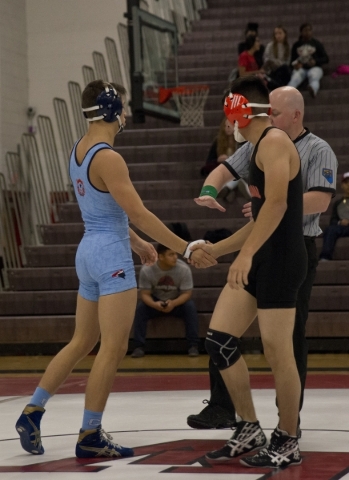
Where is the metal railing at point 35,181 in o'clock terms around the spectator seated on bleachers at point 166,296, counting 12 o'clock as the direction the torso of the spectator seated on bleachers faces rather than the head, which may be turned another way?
The metal railing is roughly at 5 o'clock from the spectator seated on bleachers.

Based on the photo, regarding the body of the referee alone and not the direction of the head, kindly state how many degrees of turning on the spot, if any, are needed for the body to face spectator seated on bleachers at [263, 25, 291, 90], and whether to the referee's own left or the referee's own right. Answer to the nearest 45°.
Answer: approximately 135° to the referee's own right

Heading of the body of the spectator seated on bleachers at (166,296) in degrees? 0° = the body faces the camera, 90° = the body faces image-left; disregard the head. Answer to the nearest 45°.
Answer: approximately 0°

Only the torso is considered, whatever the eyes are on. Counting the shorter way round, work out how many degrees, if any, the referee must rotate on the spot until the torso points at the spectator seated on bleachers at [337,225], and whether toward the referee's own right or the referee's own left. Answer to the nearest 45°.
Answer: approximately 135° to the referee's own right

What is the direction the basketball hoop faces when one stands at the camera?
facing to the right of the viewer

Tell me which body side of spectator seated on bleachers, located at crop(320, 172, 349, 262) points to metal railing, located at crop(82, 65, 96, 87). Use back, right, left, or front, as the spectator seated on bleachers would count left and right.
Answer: right

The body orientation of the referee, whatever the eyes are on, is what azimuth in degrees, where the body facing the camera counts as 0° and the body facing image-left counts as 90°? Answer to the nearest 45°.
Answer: approximately 45°

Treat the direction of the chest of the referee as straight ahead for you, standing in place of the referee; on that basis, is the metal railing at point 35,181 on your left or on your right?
on your right
